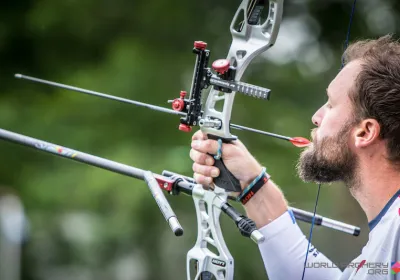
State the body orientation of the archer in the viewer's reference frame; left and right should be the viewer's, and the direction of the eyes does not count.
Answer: facing to the left of the viewer

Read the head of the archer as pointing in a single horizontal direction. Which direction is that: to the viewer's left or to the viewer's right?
to the viewer's left
